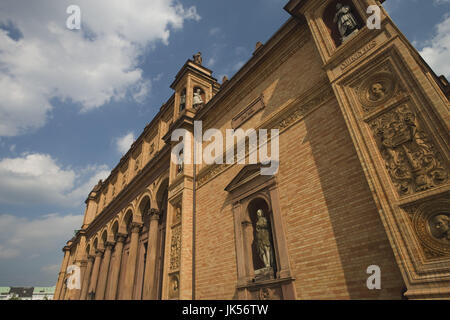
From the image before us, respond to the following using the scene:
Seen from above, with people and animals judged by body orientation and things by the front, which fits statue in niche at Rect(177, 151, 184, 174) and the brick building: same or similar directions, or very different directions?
same or similar directions

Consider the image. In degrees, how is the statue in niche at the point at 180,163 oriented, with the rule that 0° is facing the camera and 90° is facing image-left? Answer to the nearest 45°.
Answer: approximately 45°

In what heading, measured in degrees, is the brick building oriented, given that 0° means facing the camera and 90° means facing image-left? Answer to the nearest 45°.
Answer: approximately 45°

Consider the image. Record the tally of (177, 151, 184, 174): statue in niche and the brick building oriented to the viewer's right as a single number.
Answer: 0
